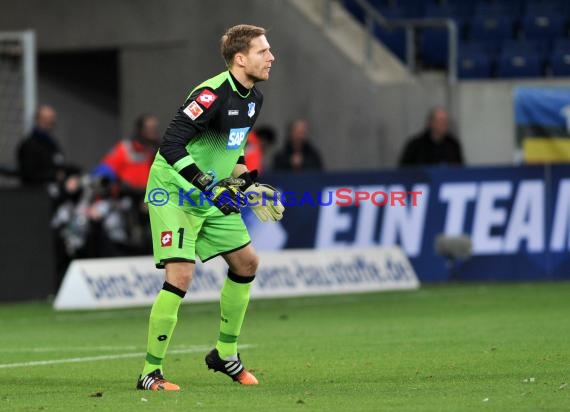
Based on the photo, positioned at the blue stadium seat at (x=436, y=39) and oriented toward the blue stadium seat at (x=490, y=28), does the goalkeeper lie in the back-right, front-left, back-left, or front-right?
back-right

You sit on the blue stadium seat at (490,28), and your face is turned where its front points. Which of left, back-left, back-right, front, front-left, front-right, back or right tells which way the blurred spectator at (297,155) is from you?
front-right

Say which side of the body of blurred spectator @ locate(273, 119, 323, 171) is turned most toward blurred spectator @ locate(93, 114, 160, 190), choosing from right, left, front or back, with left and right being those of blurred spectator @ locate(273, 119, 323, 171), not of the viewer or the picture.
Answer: right

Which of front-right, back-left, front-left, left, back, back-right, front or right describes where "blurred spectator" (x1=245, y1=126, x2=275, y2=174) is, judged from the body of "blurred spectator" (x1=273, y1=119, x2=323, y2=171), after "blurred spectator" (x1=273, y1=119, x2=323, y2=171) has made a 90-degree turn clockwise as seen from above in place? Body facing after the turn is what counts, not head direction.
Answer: front

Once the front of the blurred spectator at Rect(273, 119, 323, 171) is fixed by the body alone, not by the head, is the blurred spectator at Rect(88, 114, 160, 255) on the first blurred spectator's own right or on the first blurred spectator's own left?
on the first blurred spectator's own right

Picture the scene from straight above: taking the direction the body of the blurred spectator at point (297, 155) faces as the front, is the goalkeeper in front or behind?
in front

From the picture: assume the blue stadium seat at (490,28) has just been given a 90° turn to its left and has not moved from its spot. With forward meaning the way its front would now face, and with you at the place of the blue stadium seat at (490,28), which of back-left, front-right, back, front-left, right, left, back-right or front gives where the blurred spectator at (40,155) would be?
back-right

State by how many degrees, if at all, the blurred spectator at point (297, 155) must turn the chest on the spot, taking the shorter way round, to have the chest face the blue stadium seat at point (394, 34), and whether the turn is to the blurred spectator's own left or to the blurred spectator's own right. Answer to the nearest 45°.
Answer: approximately 135° to the blurred spectator's own left

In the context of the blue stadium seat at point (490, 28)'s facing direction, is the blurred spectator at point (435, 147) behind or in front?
in front

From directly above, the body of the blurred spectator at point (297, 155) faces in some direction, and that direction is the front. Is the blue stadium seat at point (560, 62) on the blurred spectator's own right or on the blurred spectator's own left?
on the blurred spectator's own left

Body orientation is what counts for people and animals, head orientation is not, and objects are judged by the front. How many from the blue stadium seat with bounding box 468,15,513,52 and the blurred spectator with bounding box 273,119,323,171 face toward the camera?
2
